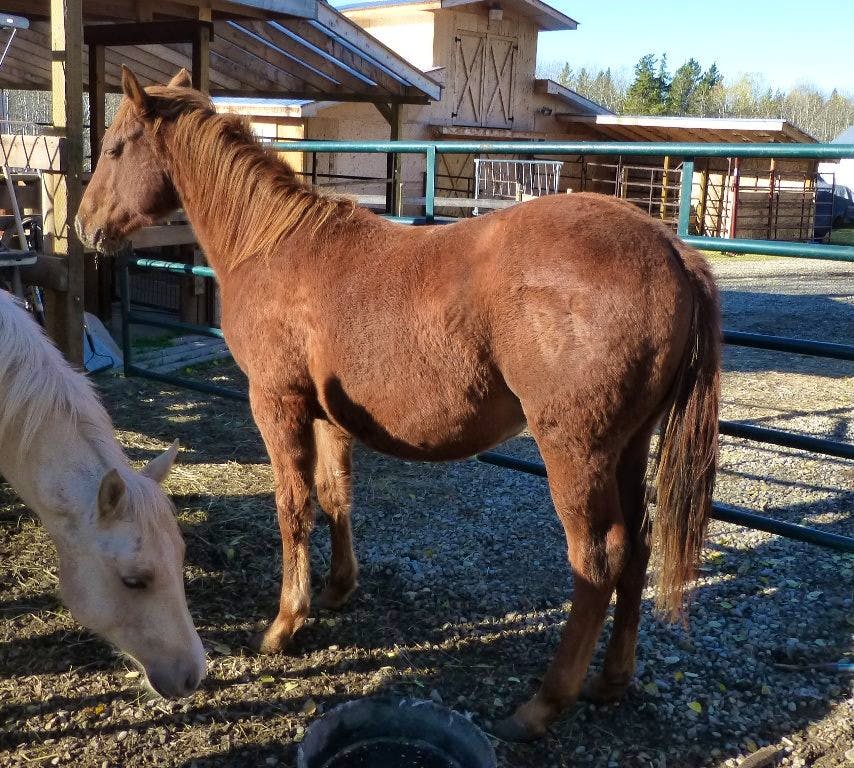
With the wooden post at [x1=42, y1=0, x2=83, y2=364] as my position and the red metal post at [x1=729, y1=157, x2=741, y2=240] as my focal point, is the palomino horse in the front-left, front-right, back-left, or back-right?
back-right

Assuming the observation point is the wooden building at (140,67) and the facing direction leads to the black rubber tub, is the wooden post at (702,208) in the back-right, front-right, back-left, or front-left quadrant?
back-left

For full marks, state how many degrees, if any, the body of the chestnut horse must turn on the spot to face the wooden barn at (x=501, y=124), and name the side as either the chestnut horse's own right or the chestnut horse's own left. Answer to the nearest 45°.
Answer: approximately 45° to the chestnut horse's own right

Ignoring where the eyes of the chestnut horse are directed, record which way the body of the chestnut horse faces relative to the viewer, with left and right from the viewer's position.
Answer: facing away from the viewer and to the left of the viewer

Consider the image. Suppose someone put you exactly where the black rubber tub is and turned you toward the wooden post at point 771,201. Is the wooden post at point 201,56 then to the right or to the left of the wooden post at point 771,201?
left

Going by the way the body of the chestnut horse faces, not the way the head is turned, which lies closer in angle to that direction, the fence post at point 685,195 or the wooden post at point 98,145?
the wooden post

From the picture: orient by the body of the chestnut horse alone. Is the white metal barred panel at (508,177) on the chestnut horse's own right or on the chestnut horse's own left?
on the chestnut horse's own right

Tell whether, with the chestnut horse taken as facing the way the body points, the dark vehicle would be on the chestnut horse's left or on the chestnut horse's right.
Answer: on the chestnut horse's right
